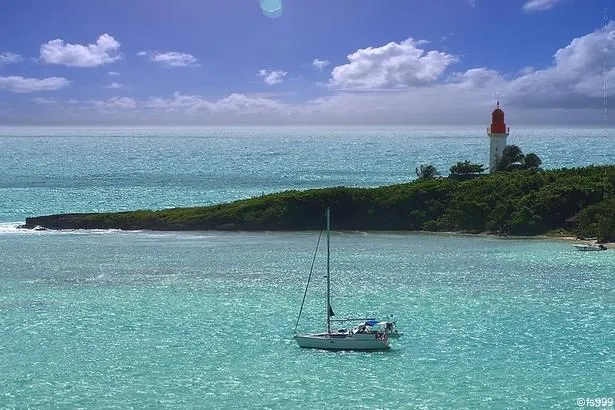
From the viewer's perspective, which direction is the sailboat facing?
to the viewer's left
